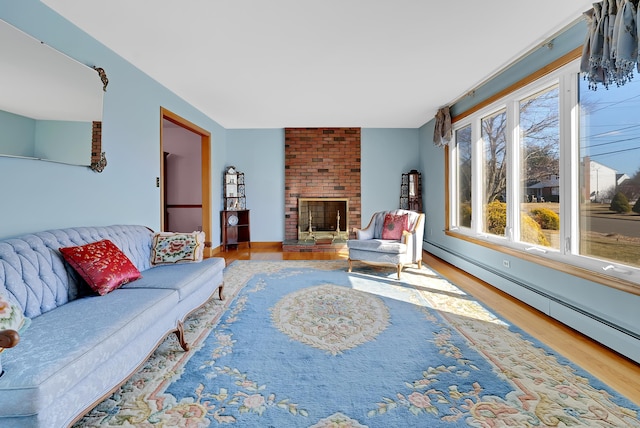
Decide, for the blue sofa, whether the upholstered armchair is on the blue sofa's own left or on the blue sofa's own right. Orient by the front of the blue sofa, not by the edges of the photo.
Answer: on the blue sofa's own left

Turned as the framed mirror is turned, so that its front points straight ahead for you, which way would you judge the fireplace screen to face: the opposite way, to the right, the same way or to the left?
to the right

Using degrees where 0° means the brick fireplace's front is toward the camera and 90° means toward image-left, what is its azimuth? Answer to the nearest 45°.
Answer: approximately 0°

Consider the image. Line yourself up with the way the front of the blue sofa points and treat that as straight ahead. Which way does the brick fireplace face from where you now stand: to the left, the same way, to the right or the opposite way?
to the right

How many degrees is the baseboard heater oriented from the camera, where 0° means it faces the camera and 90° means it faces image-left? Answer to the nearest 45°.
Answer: approximately 45°

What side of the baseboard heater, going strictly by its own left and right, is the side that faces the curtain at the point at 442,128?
right
